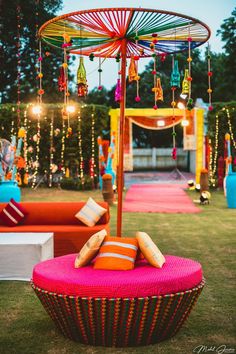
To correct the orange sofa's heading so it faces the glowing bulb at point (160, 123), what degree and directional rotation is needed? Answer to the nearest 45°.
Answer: approximately 180°

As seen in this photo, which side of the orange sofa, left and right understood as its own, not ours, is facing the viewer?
front

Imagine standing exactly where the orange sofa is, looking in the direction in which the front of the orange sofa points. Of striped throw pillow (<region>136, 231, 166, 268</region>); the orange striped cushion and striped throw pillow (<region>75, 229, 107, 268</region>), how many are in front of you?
3

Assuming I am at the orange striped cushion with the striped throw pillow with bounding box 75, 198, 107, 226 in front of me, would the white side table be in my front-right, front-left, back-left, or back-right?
front-left

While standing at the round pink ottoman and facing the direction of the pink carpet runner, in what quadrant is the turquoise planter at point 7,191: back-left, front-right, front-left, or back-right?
front-left

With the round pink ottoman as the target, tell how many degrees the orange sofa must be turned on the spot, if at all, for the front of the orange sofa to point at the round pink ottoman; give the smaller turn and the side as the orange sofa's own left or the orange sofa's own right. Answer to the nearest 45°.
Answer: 0° — it already faces it

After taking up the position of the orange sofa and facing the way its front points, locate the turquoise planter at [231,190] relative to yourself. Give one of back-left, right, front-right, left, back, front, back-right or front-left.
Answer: back-left

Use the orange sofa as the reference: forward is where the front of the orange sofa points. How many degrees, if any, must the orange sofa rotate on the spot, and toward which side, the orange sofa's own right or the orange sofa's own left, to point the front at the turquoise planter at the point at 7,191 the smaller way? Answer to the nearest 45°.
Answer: approximately 180°

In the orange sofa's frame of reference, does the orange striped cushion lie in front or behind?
in front

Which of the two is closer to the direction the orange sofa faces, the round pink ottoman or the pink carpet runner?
the round pink ottoman

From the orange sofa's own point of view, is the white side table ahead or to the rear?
ahead

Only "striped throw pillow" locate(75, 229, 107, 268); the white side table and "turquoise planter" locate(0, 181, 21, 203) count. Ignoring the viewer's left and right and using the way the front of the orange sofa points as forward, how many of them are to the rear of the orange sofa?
1

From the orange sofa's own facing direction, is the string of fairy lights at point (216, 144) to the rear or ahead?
to the rear
